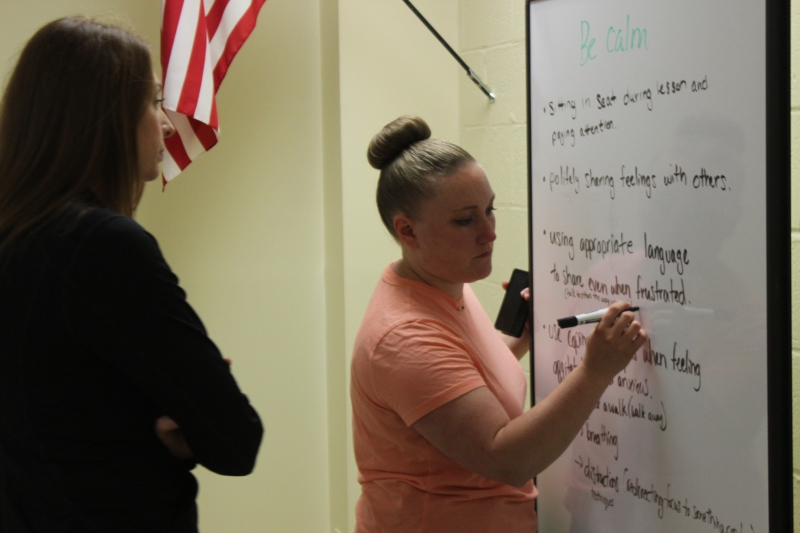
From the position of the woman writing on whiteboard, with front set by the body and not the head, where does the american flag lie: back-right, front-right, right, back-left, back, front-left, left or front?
back-left

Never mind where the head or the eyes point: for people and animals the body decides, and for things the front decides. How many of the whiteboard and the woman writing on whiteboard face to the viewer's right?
1

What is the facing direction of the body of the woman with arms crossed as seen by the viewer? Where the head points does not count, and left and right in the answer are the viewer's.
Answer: facing away from the viewer and to the right of the viewer

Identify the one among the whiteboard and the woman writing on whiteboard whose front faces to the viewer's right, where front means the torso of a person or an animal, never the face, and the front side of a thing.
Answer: the woman writing on whiteboard

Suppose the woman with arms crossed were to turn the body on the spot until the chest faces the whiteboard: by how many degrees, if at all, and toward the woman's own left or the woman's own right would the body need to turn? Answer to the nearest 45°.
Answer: approximately 45° to the woman's own right

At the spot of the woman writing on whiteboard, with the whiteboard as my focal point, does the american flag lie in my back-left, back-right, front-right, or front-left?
back-left

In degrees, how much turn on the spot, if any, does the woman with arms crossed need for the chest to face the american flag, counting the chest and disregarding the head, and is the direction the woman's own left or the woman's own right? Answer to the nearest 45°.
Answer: approximately 45° to the woman's own left

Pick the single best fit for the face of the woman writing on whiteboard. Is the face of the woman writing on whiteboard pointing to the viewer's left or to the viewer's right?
to the viewer's right

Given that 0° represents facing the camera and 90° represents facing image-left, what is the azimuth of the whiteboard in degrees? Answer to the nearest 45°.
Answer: approximately 45°

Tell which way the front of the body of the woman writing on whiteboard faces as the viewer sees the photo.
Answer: to the viewer's right

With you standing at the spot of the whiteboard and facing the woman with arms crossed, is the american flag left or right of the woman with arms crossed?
right

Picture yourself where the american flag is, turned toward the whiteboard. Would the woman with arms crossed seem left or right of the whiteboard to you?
right
